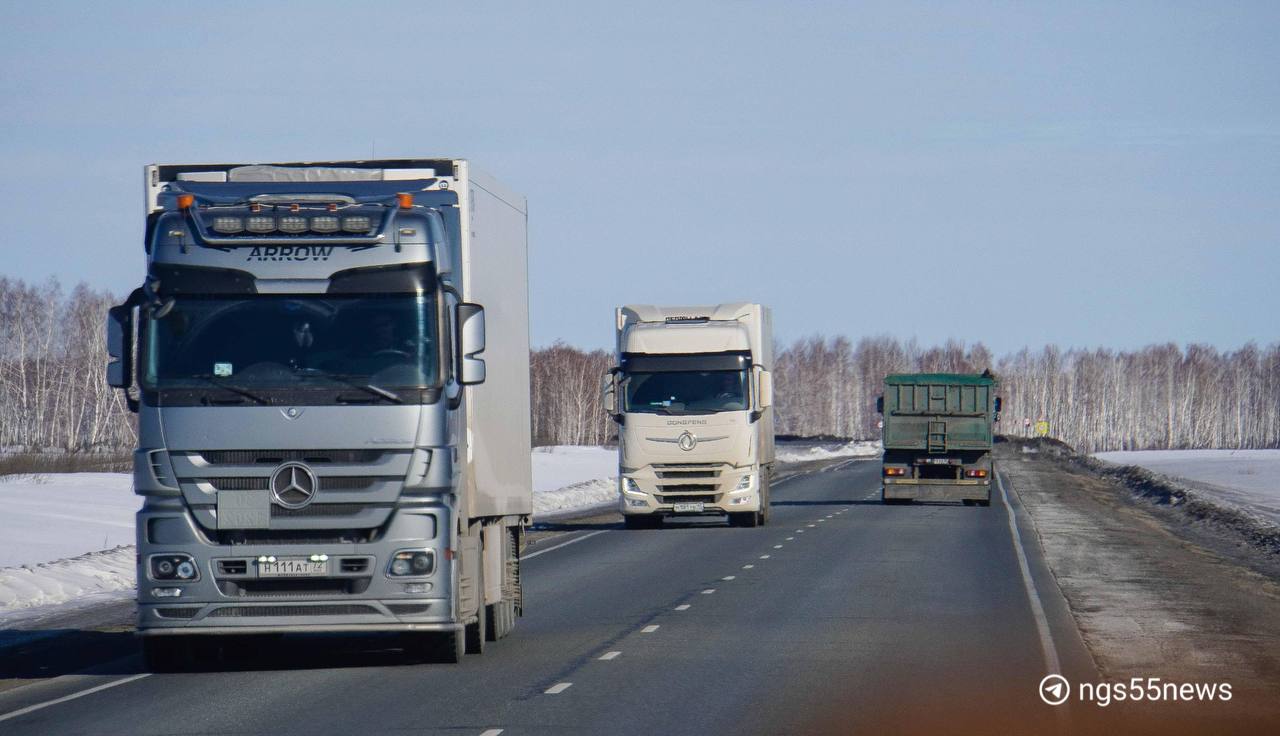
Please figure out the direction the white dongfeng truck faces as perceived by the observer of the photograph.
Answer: facing the viewer

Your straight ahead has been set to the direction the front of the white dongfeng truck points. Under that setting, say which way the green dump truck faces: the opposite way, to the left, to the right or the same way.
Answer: the opposite way

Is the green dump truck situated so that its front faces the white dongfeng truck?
no

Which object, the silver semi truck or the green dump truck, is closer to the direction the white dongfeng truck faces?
the silver semi truck

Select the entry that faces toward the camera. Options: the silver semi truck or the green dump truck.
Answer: the silver semi truck

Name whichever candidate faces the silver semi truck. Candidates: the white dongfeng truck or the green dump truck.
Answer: the white dongfeng truck

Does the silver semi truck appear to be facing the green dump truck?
no

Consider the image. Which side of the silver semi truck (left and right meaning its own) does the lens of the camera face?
front

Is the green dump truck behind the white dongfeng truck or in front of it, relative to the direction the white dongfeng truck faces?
behind

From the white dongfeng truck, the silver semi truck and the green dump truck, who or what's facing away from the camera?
the green dump truck

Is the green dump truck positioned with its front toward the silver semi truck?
no

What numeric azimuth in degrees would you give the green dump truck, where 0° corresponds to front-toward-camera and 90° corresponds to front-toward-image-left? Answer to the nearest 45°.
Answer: approximately 180°

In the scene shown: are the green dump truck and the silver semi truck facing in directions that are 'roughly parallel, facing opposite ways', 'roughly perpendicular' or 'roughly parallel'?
roughly parallel, facing opposite ways

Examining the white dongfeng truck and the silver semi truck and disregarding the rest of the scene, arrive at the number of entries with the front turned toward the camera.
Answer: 2
